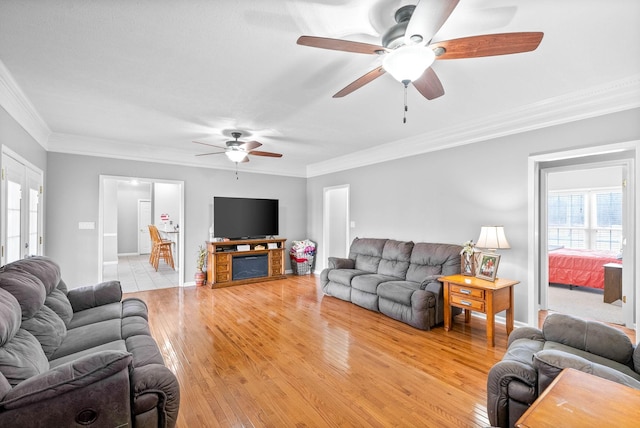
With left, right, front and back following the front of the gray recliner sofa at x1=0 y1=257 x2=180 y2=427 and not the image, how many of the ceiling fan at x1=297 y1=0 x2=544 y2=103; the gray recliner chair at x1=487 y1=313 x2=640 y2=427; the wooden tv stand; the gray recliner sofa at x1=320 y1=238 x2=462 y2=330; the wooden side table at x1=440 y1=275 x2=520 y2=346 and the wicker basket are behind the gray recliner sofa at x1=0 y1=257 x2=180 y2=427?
0

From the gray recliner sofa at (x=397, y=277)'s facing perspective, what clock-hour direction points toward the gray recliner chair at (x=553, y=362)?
the gray recliner chair at (x=553, y=362) is roughly at 10 o'clock from the gray recliner sofa at (x=397, y=277).

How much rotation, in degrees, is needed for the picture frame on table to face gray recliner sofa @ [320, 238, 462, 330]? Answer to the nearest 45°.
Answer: approximately 45° to its right

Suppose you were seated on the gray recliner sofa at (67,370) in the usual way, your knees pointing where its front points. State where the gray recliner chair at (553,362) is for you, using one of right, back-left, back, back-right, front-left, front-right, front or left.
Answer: front-right

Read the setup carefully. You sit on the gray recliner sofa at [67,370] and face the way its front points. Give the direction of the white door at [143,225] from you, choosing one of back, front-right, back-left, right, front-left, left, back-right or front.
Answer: left

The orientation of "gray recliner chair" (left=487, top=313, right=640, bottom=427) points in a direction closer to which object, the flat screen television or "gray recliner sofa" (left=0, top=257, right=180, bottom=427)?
the gray recliner sofa

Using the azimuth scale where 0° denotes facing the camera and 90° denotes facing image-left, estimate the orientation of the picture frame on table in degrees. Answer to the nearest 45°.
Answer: approximately 45°

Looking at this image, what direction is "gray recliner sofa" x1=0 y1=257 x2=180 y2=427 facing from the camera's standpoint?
to the viewer's right

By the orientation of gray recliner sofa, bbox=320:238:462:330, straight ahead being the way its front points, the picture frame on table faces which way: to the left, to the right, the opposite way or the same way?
the same way

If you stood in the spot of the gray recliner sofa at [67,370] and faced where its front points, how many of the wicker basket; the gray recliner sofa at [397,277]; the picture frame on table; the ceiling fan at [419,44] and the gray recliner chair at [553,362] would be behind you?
0

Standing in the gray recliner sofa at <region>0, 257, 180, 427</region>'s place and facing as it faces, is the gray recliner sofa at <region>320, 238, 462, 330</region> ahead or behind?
ahead

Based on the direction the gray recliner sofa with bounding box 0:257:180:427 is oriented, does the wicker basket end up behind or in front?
in front

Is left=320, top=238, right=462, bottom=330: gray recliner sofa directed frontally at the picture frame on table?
no

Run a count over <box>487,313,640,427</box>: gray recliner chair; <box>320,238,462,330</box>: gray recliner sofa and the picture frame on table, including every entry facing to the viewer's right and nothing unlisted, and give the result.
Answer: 0

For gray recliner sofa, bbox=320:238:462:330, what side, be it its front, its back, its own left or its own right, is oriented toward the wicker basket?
right

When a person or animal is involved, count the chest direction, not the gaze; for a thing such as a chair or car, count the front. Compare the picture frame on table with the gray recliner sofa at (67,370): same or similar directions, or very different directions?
very different directions

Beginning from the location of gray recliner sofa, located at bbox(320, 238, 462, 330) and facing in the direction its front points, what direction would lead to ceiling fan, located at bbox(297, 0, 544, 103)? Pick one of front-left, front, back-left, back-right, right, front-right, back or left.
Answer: front-left
